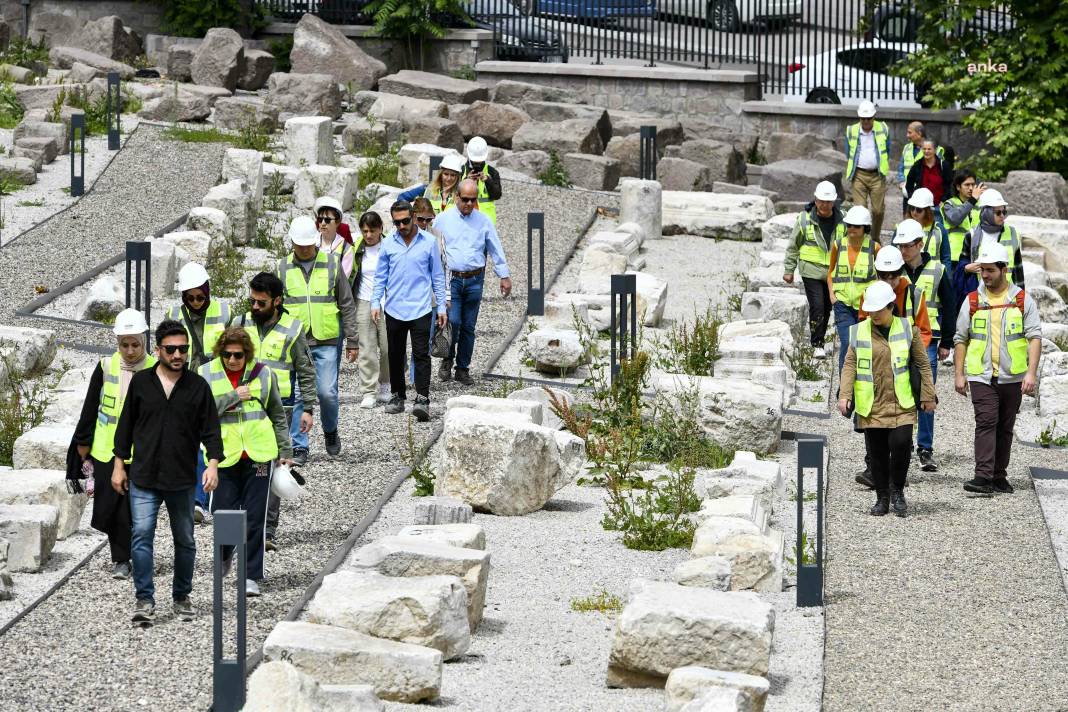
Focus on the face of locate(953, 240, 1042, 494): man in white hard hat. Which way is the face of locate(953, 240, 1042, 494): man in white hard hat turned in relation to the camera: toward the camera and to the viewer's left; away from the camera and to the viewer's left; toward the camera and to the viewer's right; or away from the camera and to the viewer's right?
toward the camera and to the viewer's left

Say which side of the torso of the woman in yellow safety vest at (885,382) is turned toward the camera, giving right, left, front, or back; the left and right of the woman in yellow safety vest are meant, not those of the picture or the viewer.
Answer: front

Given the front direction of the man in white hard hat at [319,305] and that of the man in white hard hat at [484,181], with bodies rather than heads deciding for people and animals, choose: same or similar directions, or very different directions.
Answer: same or similar directions

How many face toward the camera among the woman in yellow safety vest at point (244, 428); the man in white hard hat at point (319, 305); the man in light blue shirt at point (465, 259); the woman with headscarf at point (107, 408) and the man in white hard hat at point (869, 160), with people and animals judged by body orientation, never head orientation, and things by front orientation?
5

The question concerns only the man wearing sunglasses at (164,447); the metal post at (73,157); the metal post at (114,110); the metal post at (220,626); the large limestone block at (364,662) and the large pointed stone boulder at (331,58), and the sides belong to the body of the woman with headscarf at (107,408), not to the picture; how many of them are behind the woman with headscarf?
3

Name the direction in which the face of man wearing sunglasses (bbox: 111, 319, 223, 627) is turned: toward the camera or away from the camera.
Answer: toward the camera

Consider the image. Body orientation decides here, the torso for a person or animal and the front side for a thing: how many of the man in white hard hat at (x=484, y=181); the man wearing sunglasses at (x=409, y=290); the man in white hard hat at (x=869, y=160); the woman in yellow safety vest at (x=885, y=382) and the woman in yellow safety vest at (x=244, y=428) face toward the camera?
5

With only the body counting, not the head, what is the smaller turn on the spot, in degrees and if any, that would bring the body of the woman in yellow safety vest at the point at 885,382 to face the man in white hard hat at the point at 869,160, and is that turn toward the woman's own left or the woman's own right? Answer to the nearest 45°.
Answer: approximately 180°

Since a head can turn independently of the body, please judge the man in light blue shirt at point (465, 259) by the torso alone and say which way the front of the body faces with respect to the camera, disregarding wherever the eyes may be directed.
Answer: toward the camera

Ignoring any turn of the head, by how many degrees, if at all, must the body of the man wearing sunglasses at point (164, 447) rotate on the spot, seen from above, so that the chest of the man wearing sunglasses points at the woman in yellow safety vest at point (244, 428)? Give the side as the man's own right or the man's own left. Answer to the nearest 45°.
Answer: approximately 135° to the man's own left

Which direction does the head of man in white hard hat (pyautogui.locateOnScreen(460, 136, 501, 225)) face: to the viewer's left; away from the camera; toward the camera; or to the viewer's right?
toward the camera

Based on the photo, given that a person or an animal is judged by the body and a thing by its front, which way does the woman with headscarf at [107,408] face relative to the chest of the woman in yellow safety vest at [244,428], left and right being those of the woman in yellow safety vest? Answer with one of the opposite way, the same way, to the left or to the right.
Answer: the same way

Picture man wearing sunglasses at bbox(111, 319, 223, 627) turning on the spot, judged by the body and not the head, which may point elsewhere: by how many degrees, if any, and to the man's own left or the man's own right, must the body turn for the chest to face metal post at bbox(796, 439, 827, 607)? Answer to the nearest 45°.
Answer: approximately 90° to the man's own left

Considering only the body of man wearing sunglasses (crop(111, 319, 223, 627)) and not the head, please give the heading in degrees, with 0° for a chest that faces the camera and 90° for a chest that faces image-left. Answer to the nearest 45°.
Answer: approximately 0°

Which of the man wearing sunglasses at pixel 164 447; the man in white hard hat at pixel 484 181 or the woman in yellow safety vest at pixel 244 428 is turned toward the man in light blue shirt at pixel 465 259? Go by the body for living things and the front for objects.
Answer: the man in white hard hat

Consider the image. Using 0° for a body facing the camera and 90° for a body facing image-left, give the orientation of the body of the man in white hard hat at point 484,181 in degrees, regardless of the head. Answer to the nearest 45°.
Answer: approximately 0°

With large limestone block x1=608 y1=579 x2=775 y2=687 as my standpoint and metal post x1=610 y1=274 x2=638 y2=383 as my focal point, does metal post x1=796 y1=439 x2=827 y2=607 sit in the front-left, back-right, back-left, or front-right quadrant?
front-right

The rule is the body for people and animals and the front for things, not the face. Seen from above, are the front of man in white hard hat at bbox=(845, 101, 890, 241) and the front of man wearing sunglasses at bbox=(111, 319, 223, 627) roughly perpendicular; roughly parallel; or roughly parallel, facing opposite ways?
roughly parallel

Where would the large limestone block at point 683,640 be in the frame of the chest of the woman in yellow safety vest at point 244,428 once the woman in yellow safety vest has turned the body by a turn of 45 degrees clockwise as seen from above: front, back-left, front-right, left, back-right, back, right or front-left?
left
